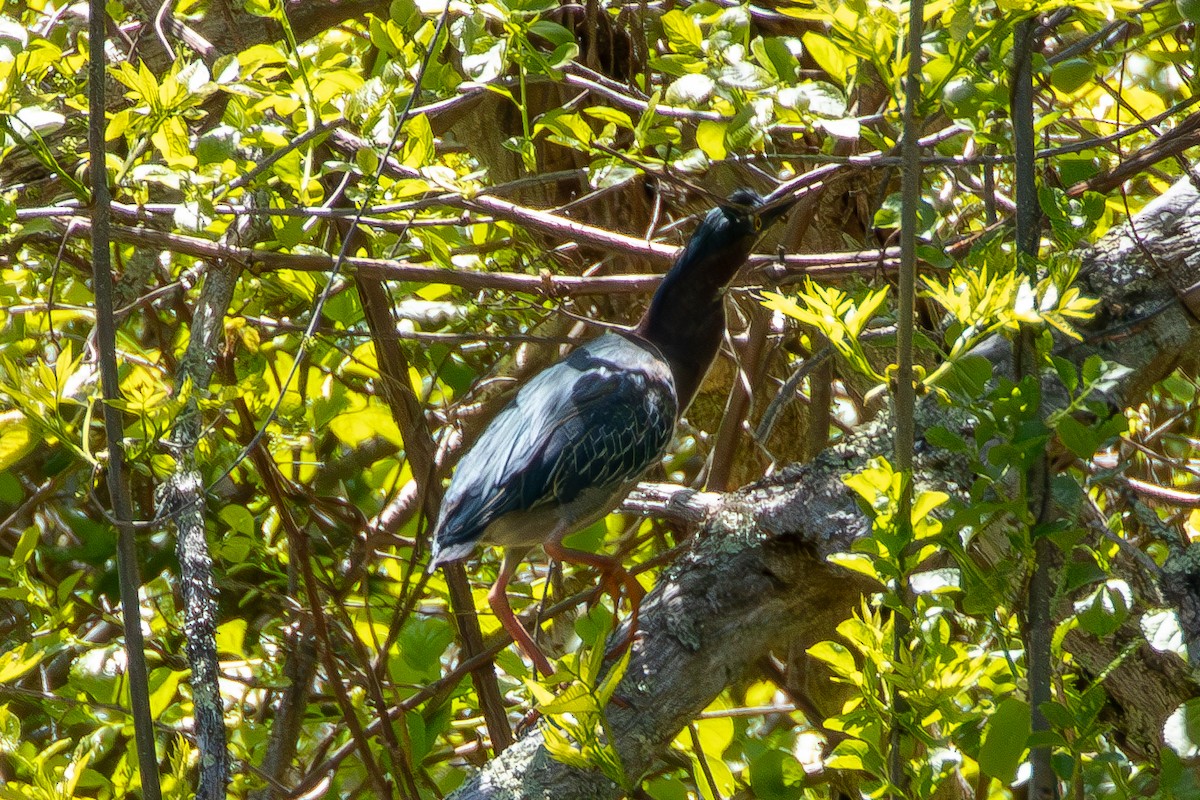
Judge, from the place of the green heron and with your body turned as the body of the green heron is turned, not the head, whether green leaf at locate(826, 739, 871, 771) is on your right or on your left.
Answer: on your right

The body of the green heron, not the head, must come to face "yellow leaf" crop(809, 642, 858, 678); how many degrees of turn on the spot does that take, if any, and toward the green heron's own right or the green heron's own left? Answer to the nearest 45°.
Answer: approximately 90° to the green heron's own right

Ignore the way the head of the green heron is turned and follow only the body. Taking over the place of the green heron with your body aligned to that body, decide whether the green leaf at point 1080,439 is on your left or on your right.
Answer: on your right

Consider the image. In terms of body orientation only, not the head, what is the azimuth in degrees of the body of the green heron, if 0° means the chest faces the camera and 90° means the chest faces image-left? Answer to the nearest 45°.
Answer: approximately 270°
